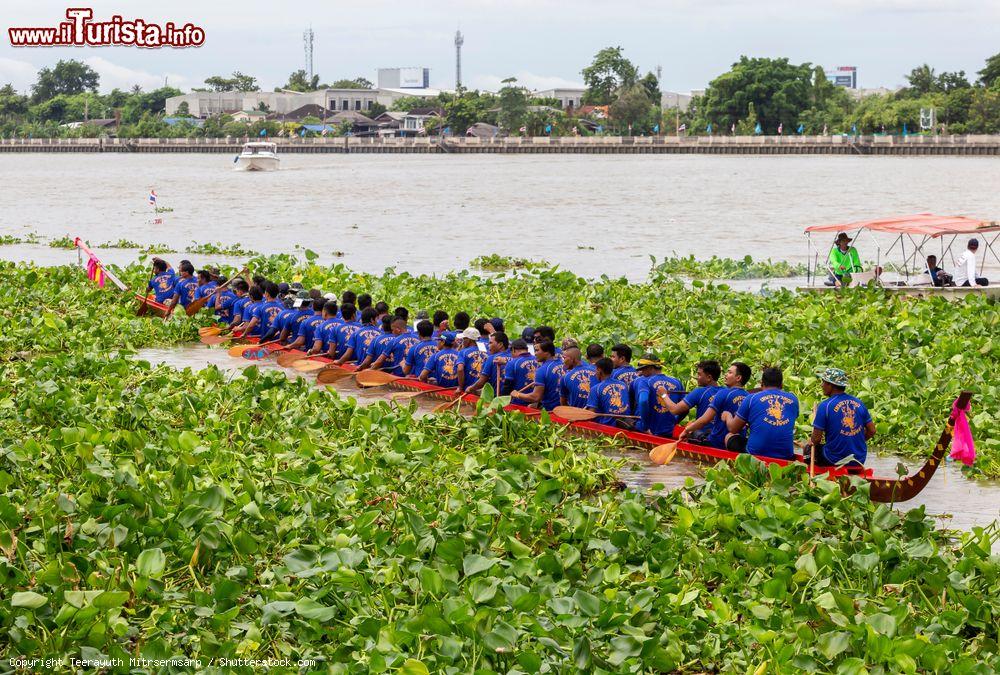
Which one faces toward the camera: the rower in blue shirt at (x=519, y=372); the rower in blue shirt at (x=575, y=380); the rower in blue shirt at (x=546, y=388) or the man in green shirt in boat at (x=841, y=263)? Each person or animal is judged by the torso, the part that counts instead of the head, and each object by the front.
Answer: the man in green shirt in boat

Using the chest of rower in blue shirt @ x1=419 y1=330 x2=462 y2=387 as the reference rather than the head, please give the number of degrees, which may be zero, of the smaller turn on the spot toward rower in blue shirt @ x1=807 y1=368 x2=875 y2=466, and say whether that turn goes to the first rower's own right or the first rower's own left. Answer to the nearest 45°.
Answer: approximately 180°

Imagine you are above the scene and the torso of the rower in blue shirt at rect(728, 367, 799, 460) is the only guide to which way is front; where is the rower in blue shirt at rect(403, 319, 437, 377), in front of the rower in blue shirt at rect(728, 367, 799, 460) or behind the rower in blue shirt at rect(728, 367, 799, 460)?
in front

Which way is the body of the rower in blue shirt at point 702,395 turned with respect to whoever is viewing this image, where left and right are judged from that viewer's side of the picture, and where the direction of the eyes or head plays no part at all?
facing away from the viewer and to the left of the viewer

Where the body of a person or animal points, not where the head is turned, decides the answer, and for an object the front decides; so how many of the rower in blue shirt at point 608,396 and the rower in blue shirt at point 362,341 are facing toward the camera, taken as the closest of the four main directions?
0

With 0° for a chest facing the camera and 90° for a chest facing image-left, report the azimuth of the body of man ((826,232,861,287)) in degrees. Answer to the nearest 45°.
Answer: approximately 0°

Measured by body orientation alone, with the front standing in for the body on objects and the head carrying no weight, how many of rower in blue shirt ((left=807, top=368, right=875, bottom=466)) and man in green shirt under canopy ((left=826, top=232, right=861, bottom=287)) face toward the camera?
1

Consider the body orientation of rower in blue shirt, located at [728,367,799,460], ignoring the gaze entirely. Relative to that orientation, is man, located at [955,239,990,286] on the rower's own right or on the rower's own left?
on the rower's own right

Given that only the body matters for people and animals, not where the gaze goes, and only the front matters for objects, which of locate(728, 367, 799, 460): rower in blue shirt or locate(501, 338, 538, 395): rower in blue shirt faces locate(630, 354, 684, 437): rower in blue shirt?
locate(728, 367, 799, 460): rower in blue shirt

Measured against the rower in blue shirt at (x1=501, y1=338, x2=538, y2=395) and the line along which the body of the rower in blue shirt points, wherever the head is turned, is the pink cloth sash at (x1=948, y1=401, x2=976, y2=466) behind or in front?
behind

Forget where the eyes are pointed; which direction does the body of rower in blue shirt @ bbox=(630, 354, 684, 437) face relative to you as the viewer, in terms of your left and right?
facing away from the viewer and to the left of the viewer

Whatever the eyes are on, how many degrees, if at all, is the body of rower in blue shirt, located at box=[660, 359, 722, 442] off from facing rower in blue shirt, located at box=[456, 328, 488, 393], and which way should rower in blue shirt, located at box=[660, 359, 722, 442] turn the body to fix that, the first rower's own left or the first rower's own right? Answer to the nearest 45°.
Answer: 0° — they already face them

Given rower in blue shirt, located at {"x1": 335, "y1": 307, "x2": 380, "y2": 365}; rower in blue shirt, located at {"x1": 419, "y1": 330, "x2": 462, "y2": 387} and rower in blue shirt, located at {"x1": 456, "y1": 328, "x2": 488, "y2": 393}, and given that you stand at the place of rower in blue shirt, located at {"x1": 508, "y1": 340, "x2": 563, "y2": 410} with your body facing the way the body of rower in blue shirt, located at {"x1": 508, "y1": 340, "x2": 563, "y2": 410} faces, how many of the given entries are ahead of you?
3

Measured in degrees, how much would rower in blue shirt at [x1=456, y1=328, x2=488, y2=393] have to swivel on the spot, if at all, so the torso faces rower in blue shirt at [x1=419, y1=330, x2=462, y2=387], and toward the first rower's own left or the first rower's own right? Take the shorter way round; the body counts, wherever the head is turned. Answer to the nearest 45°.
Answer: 0° — they already face them

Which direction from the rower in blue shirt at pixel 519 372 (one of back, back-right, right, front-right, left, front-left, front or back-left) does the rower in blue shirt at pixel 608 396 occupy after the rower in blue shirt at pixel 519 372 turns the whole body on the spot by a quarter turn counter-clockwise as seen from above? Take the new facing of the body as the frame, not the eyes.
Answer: left
